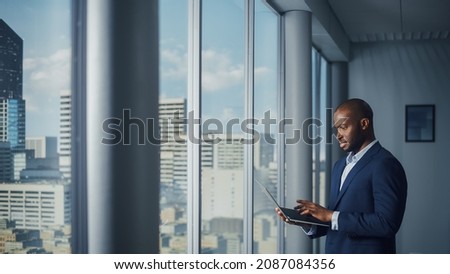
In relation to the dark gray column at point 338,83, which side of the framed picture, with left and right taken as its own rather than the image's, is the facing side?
right

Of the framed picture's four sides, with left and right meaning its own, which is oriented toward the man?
front

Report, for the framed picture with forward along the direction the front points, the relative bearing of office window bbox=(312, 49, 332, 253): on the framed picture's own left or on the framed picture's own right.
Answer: on the framed picture's own right

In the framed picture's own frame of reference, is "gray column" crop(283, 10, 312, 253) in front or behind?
in front

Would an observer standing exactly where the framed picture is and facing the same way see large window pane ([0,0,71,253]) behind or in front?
in front

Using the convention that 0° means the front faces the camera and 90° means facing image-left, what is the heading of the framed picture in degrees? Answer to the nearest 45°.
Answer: approximately 0°
